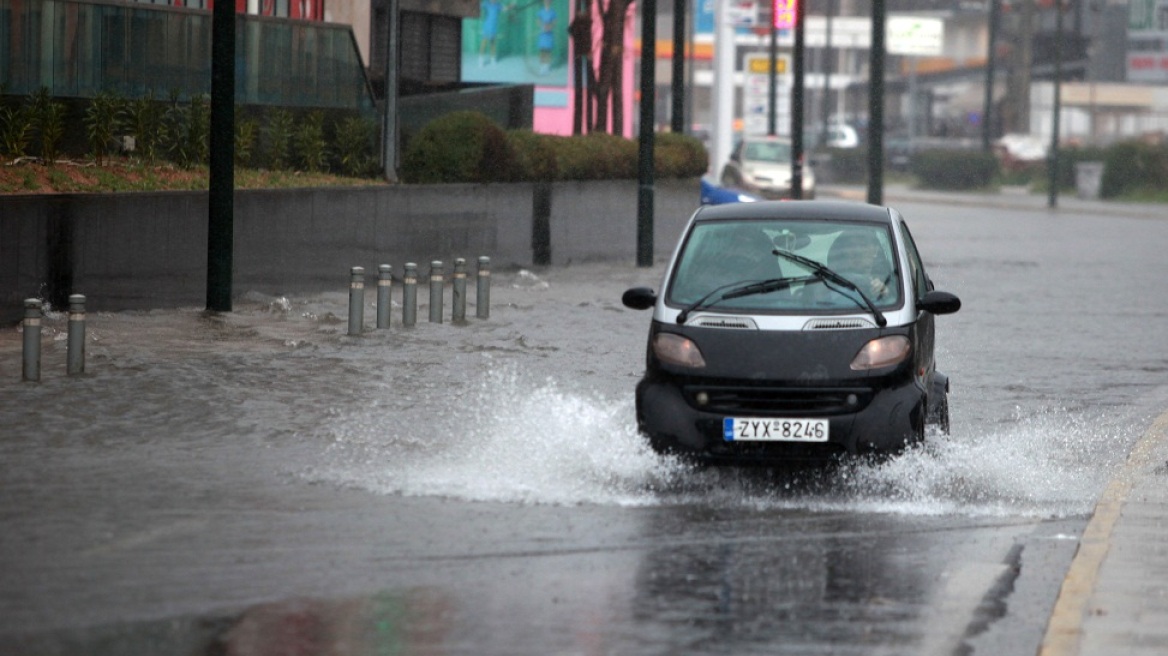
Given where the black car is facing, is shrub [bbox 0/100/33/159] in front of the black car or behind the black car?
behind

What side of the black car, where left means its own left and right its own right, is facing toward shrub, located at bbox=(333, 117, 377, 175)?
back

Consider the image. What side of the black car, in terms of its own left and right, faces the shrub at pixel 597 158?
back

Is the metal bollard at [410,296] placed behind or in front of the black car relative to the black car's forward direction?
behind

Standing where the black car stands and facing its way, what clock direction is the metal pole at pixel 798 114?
The metal pole is roughly at 6 o'clock from the black car.

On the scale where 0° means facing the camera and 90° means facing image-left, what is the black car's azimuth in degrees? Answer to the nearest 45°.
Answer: approximately 0°

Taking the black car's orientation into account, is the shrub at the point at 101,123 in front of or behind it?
behind

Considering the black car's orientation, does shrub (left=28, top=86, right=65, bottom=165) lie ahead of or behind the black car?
behind

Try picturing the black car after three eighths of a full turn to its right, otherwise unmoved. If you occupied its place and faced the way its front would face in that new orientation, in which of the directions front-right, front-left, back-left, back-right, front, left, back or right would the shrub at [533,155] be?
front-right

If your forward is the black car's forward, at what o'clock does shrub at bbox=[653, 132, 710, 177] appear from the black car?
The shrub is roughly at 6 o'clock from the black car.

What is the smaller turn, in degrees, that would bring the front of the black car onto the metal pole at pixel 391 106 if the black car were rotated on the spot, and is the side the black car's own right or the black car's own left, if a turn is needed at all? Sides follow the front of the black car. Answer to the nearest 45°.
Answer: approximately 180°

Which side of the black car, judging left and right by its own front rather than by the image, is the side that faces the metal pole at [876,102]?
back
